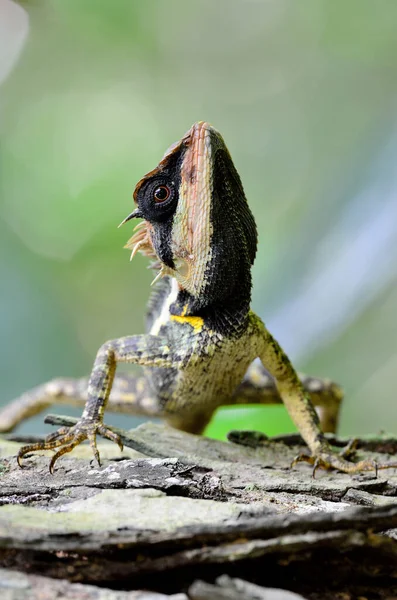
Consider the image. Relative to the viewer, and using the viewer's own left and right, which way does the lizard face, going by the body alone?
facing the viewer and to the right of the viewer
